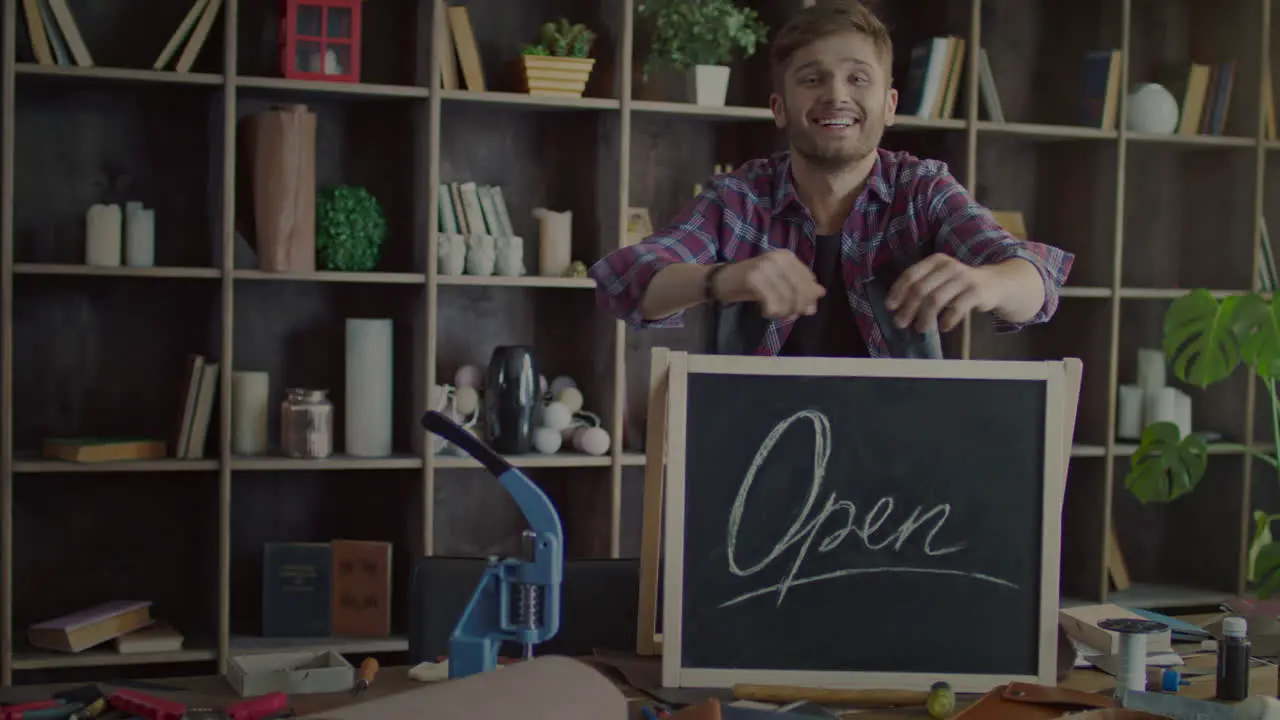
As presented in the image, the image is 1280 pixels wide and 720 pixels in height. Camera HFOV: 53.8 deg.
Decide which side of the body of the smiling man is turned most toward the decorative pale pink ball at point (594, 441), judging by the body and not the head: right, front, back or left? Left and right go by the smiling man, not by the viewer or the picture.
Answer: back

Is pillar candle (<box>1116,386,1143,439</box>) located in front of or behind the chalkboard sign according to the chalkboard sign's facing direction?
behind

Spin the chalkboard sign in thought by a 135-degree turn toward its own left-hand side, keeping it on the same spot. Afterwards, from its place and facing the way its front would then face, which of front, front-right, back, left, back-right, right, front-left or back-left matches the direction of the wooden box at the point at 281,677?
back-left

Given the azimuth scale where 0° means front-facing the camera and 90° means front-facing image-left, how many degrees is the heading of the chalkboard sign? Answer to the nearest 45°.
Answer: approximately 0°

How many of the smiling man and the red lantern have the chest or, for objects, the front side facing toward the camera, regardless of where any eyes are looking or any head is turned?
2

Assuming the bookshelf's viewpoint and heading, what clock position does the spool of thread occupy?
The spool of thread is roughly at 11 o'clock from the bookshelf.
